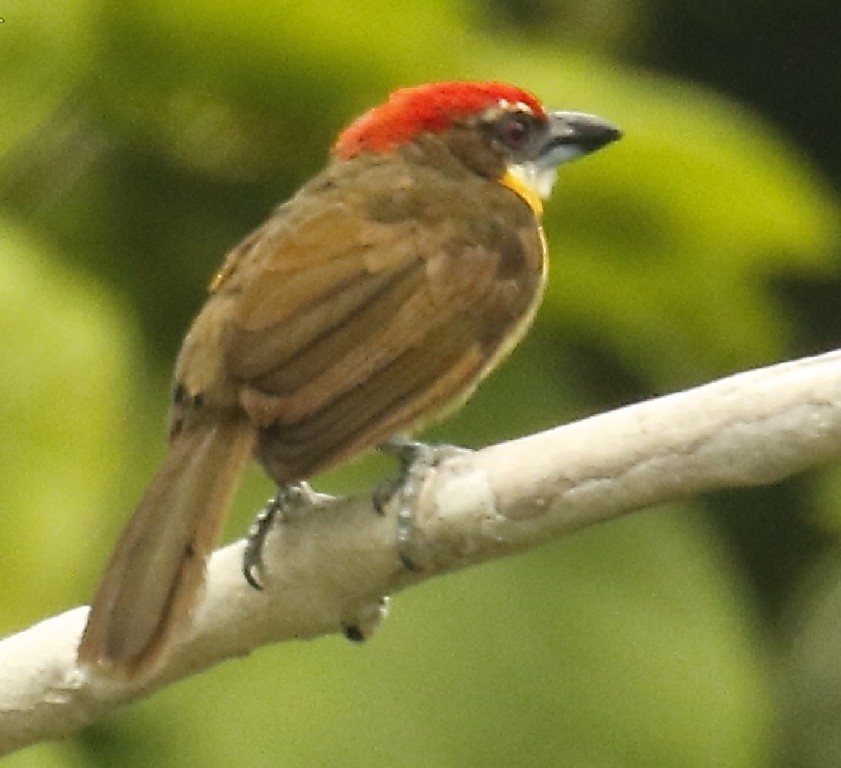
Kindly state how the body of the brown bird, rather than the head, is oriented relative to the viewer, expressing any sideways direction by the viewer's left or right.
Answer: facing away from the viewer and to the right of the viewer
